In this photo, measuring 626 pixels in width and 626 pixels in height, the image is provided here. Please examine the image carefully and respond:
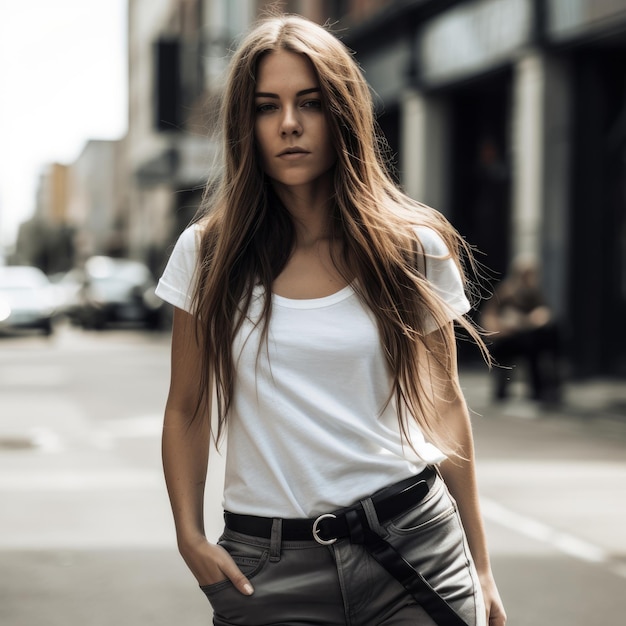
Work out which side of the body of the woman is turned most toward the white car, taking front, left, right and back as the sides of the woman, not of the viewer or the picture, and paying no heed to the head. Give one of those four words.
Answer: back

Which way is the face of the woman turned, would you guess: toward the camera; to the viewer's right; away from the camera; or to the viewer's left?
toward the camera

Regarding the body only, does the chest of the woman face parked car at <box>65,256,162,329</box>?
no

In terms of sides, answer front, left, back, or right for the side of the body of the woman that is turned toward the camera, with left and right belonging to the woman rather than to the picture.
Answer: front

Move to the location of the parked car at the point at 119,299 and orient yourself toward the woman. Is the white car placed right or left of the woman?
right

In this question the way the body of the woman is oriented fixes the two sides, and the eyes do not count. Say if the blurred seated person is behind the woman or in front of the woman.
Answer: behind

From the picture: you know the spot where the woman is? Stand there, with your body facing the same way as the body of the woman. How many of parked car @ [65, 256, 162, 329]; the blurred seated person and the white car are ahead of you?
0
